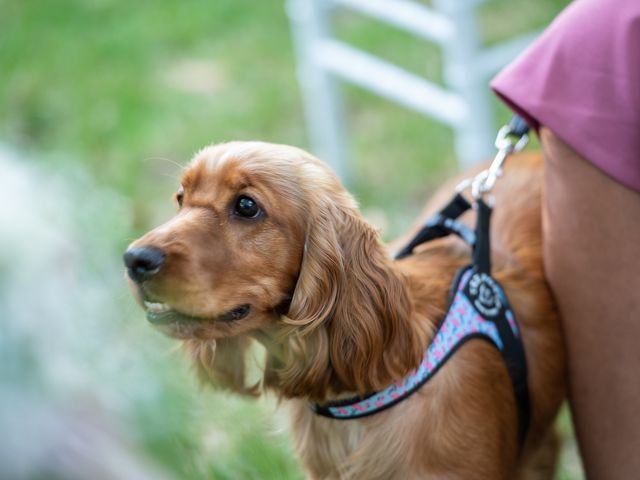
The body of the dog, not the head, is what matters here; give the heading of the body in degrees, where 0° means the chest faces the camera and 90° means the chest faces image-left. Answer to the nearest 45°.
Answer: approximately 45°
